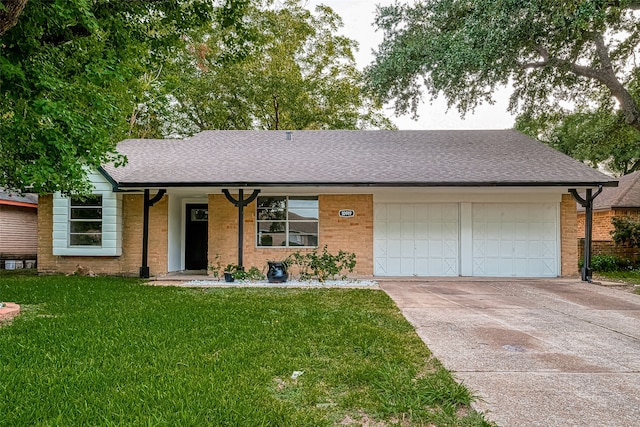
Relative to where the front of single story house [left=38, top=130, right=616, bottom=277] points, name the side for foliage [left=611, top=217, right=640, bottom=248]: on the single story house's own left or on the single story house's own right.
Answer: on the single story house's own left

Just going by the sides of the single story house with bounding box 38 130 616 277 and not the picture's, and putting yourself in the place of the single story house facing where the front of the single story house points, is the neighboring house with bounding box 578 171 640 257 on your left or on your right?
on your left

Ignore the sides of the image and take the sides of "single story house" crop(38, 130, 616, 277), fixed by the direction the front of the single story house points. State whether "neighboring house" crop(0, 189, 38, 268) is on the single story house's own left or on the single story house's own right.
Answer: on the single story house's own right

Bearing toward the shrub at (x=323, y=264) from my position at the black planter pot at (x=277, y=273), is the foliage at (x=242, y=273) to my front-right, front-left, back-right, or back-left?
back-left

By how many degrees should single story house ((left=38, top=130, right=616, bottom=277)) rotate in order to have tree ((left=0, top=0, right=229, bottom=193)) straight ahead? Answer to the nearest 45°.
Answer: approximately 45° to its right

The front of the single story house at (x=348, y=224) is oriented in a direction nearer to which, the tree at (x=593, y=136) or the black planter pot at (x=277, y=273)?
the black planter pot

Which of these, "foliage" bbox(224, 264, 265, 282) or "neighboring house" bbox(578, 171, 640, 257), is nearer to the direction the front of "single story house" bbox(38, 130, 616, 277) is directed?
the foliage

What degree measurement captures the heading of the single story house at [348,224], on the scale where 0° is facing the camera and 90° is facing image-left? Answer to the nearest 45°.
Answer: approximately 0°

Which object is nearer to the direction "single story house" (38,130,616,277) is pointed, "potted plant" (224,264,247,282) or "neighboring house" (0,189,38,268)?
the potted plant

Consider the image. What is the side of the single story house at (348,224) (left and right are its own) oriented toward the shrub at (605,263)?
left

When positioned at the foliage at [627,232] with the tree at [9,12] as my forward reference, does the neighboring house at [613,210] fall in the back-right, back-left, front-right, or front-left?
back-right
